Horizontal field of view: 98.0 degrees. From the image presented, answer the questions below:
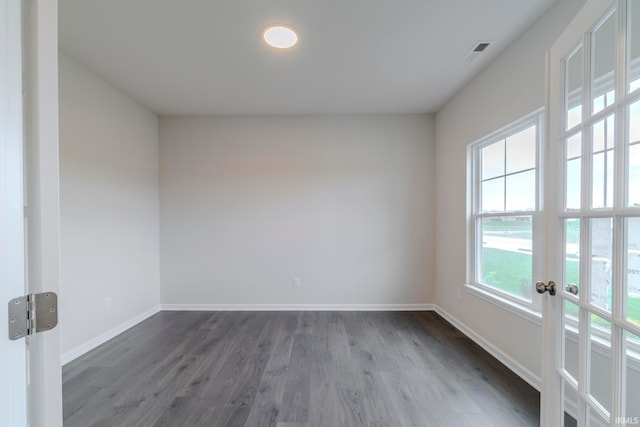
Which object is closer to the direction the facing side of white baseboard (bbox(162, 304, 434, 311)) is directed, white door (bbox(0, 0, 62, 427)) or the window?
the white door

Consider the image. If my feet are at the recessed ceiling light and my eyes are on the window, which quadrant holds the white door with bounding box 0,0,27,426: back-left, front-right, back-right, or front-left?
back-right

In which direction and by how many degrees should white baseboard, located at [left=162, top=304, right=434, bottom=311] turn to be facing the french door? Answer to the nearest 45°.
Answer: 0° — it already faces it

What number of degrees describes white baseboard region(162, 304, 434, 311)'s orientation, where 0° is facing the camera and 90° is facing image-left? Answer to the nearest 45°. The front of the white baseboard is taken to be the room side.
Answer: approximately 0°

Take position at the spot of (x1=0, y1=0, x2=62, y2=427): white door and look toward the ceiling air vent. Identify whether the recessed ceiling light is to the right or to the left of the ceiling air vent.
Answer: left

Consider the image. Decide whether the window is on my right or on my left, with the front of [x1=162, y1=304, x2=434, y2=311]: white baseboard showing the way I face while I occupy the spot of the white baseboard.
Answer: on my left

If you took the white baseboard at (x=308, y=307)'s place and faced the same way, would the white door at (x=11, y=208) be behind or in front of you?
in front

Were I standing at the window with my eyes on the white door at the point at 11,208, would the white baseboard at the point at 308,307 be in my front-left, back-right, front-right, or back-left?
front-right

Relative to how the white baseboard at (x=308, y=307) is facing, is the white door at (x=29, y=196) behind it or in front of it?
in front
